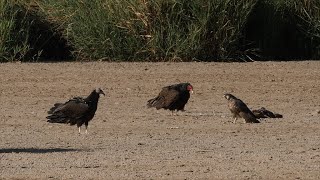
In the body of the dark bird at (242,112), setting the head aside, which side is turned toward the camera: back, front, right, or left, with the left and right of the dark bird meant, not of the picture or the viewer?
left

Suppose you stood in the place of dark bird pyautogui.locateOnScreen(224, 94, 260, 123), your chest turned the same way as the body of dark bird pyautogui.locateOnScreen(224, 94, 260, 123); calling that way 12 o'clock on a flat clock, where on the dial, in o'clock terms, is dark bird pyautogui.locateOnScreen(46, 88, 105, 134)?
dark bird pyautogui.locateOnScreen(46, 88, 105, 134) is roughly at 11 o'clock from dark bird pyautogui.locateOnScreen(224, 94, 260, 123).

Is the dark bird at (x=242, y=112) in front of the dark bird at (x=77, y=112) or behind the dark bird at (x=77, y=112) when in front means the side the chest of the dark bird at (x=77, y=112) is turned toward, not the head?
in front

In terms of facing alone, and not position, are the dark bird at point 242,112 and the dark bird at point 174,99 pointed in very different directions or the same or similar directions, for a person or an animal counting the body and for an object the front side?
very different directions

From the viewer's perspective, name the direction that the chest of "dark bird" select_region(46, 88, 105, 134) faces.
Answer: to the viewer's right

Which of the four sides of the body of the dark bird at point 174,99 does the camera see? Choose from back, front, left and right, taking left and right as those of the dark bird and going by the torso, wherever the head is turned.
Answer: right

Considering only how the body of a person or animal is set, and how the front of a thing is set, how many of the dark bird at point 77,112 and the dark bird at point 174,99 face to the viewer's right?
2

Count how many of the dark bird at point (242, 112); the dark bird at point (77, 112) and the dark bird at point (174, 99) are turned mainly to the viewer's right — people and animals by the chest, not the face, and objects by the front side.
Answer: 2

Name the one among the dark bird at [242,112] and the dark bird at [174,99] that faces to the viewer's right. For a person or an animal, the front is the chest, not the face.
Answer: the dark bird at [174,99]

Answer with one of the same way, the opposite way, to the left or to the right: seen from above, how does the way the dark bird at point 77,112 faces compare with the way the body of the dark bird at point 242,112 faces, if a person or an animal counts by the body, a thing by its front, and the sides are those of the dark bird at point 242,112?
the opposite way
